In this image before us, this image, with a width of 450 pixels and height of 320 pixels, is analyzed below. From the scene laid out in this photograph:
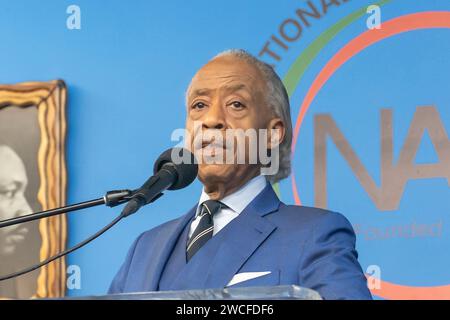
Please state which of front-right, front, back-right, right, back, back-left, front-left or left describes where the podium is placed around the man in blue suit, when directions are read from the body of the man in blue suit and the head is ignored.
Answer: front-left

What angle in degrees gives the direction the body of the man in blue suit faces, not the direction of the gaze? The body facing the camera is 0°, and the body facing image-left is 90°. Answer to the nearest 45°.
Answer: approximately 45°

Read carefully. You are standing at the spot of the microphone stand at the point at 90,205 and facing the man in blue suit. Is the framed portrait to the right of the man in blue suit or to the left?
left

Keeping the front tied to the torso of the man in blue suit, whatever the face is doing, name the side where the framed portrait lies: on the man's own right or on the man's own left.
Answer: on the man's own right

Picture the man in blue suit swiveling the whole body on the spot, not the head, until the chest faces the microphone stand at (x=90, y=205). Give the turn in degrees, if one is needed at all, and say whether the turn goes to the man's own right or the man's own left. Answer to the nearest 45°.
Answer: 0° — they already face it
